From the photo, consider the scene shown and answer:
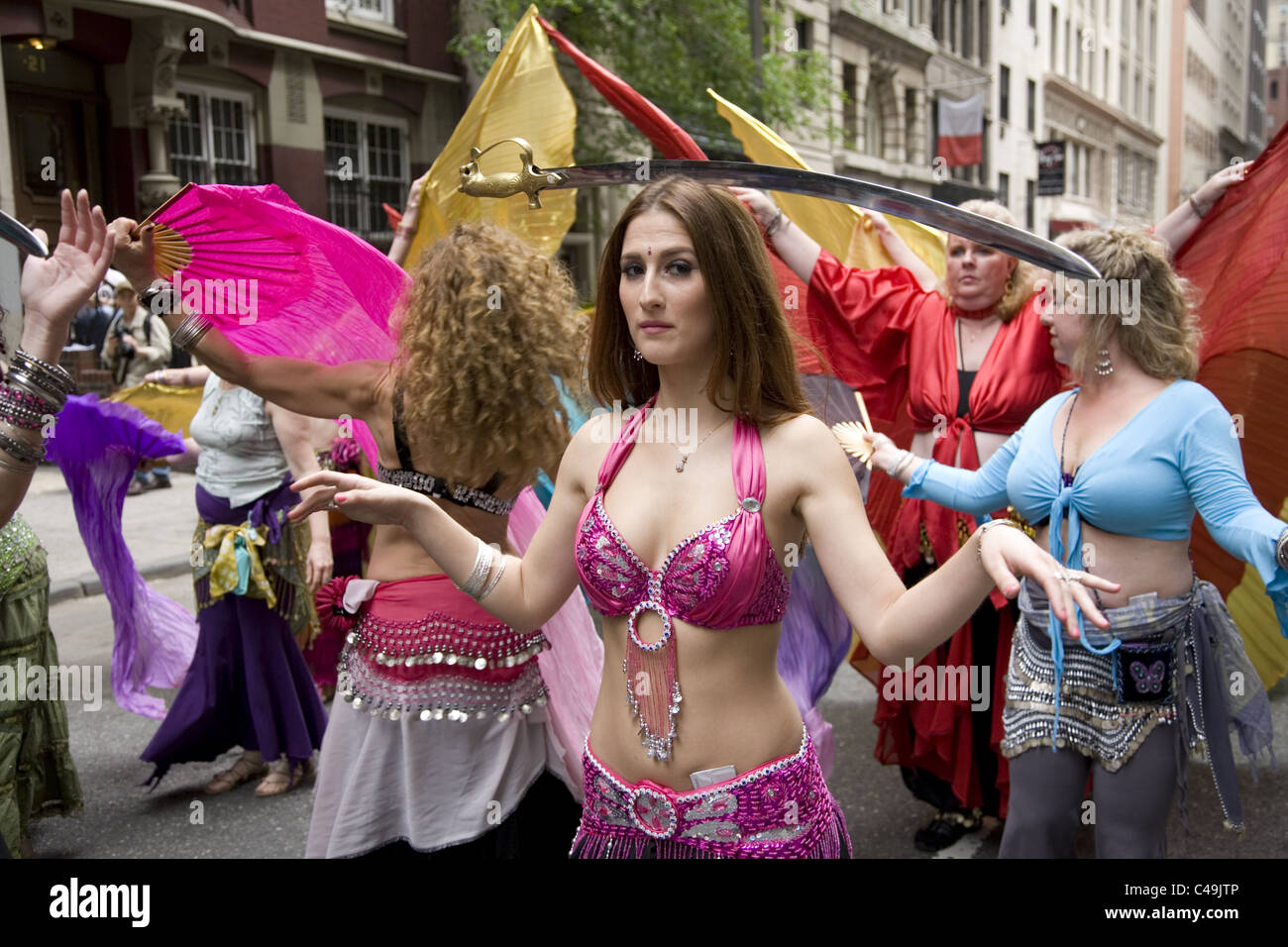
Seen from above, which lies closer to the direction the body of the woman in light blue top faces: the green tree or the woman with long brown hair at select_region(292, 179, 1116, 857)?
the woman with long brown hair

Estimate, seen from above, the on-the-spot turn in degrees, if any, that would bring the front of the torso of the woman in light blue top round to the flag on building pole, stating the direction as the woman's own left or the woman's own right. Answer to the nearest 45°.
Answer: approximately 135° to the woman's own right

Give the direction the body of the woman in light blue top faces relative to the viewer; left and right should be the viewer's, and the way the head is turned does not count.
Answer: facing the viewer and to the left of the viewer

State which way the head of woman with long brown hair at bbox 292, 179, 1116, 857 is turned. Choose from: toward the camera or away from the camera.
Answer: toward the camera

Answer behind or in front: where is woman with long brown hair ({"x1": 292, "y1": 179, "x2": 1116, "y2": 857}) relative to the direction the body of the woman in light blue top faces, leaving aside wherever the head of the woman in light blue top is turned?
in front

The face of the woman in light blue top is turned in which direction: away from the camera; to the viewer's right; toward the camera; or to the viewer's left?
to the viewer's left

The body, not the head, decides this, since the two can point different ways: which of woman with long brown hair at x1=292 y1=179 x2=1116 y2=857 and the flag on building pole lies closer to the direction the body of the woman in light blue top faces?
the woman with long brown hair

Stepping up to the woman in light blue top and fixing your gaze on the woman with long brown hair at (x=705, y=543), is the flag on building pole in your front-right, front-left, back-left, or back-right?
back-right

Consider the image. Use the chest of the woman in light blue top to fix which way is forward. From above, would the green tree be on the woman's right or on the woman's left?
on the woman's right
